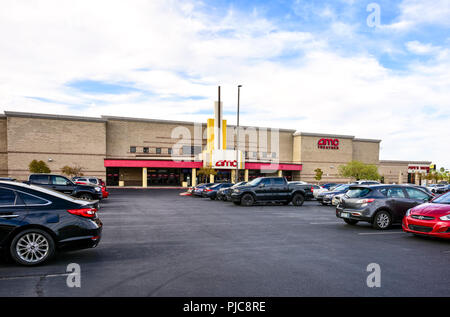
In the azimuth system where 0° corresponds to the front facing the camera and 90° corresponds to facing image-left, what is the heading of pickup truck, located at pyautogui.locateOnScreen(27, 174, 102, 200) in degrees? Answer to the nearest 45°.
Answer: approximately 270°

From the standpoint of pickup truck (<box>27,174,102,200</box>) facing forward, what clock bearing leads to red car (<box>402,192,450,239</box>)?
The red car is roughly at 2 o'clock from the pickup truck.

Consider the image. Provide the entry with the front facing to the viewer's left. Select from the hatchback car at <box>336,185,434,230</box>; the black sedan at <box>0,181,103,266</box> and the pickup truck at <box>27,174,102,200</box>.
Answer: the black sedan

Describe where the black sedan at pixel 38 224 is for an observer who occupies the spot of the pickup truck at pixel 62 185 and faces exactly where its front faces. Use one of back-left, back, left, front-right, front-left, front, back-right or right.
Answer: right

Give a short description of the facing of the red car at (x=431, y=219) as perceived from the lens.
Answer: facing the viewer and to the left of the viewer

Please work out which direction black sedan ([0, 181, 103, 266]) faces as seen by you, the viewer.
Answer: facing to the left of the viewer

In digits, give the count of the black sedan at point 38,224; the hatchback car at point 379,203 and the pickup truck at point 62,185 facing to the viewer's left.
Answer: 1

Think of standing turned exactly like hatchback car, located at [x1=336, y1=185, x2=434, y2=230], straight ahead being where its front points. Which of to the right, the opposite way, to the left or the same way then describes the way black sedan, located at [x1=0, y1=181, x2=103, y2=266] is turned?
the opposite way

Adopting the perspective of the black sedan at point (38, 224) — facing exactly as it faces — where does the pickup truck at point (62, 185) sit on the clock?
The pickup truck is roughly at 3 o'clock from the black sedan.
